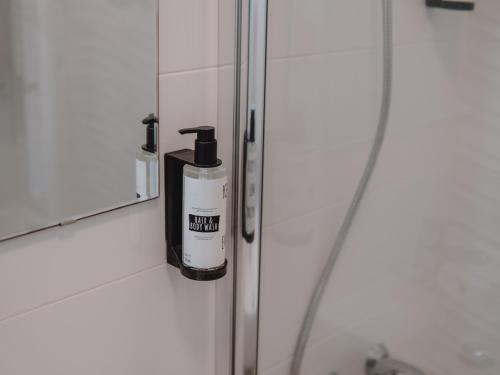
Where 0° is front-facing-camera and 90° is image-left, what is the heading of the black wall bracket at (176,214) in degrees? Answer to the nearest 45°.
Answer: approximately 315°

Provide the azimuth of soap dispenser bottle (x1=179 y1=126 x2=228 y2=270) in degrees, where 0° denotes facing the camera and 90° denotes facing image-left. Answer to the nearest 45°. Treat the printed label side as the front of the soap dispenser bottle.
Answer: approximately 0°
